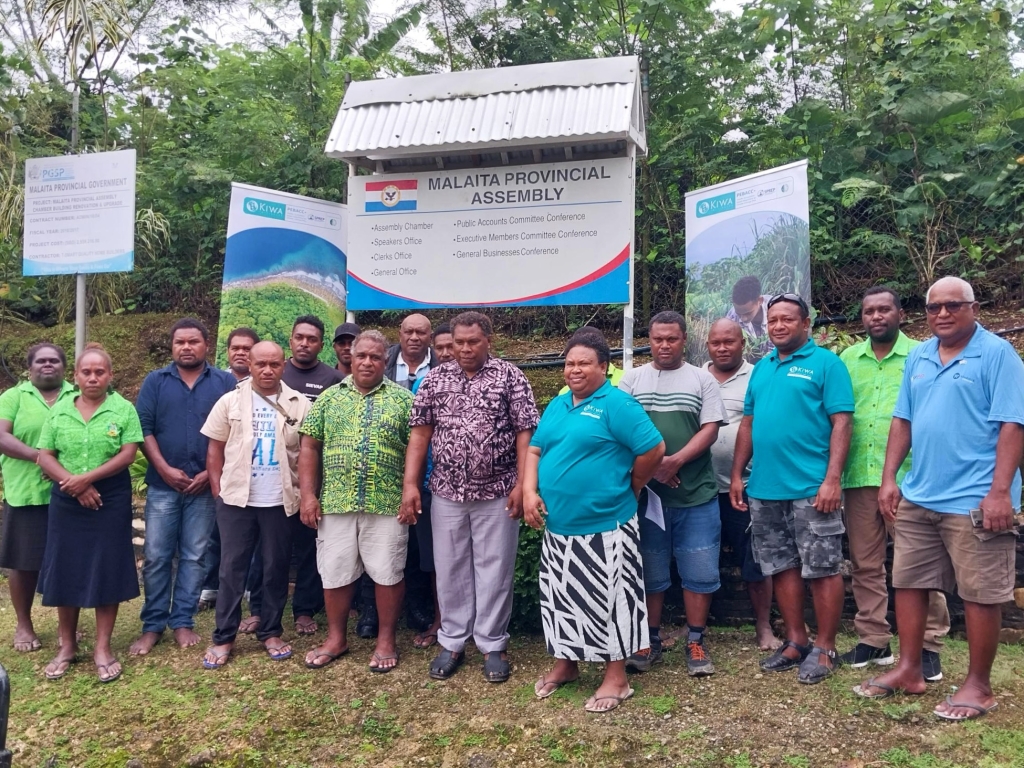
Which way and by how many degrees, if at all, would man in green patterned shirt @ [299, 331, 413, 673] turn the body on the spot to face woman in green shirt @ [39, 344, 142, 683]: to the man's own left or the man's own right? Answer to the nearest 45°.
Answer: approximately 90° to the man's own right

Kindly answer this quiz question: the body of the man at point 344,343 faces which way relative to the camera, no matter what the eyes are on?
toward the camera

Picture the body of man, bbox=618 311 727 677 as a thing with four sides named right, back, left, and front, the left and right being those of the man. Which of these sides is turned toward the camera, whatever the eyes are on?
front

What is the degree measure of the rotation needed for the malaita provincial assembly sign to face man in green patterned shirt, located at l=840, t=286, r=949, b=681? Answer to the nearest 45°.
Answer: approximately 45° to its left

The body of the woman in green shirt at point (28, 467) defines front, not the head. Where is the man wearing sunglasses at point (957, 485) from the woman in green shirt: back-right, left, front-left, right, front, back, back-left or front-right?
front-left

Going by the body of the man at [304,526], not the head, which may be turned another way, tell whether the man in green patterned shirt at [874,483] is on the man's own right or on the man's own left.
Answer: on the man's own left

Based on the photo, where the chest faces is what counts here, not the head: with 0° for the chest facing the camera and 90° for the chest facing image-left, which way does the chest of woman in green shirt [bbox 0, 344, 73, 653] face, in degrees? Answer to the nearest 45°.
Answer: approximately 0°

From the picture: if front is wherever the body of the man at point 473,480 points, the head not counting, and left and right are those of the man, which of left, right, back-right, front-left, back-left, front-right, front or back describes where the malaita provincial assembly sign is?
back

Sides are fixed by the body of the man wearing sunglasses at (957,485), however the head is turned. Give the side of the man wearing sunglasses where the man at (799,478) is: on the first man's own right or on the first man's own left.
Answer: on the first man's own right

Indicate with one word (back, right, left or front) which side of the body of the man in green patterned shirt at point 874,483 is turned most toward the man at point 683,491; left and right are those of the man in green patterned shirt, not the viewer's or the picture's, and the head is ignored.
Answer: right

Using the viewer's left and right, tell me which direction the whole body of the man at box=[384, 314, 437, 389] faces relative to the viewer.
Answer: facing the viewer

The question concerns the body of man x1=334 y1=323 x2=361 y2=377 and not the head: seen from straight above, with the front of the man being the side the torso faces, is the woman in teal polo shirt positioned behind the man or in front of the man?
in front

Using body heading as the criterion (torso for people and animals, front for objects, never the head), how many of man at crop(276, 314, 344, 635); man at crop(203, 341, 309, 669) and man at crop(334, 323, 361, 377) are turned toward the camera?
3
